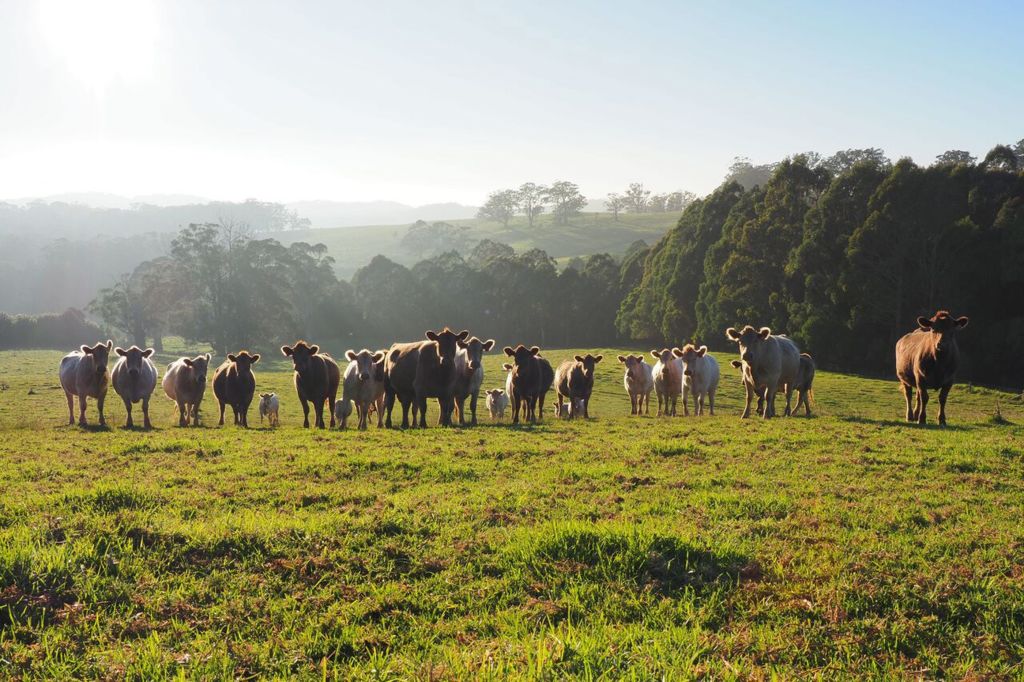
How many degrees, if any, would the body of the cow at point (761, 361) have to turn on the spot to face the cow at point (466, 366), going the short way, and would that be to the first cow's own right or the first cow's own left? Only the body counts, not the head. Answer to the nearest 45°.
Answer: approximately 45° to the first cow's own right

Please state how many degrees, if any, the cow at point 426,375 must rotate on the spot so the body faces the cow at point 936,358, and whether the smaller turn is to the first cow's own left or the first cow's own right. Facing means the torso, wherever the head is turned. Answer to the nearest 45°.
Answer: approximately 45° to the first cow's own left

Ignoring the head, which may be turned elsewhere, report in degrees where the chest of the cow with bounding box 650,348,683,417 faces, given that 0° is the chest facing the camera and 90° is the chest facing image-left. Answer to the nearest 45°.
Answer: approximately 0°

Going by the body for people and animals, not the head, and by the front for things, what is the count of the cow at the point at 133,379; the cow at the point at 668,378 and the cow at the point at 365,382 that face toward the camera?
3

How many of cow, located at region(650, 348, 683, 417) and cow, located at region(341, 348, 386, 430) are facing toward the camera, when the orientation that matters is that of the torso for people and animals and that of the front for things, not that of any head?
2

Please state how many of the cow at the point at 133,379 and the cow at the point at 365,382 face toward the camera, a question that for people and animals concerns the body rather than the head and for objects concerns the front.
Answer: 2
